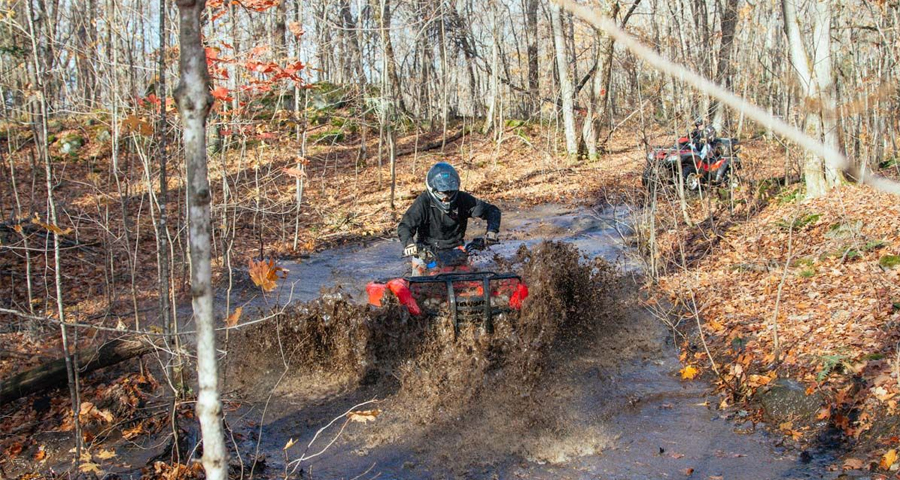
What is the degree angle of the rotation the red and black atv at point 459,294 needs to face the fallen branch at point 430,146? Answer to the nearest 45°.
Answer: approximately 180°

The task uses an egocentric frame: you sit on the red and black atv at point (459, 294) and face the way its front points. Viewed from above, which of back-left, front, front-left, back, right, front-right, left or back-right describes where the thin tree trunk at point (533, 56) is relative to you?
back

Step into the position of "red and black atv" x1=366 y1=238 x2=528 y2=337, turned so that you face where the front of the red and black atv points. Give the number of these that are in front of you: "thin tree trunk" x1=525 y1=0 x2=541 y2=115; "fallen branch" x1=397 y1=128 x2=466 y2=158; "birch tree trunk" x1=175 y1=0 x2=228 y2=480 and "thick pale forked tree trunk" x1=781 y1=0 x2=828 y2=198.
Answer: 1

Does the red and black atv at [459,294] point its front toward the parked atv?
no

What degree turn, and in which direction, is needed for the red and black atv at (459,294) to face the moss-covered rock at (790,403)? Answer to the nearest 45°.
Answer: approximately 45° to its left

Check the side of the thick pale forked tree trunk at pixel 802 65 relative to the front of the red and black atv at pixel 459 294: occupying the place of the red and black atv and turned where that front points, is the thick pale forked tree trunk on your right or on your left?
on your left

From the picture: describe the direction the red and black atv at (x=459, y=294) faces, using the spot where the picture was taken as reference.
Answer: facing the viewer

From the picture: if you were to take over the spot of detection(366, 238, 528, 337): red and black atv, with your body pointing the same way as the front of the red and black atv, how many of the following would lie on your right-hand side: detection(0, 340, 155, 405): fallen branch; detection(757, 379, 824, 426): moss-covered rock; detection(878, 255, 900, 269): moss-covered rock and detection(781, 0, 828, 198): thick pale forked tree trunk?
1

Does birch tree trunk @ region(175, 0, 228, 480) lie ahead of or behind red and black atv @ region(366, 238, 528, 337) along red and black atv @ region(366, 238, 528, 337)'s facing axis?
ahead

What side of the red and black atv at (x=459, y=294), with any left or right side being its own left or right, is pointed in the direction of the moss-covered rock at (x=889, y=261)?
left

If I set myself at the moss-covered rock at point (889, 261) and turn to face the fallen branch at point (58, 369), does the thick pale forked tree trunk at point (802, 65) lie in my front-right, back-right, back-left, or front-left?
back-right
